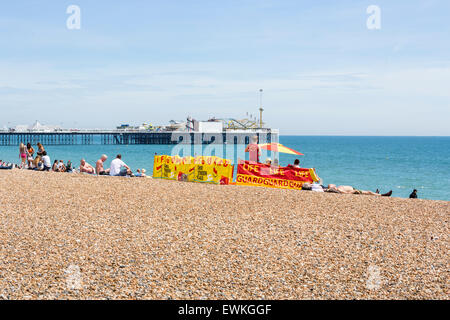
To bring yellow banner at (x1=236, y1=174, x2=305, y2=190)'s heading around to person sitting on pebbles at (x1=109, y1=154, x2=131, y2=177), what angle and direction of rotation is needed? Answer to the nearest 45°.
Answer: approximately 90° to its right

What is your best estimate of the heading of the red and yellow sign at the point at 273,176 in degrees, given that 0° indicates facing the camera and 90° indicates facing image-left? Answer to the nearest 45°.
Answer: approximately 0°

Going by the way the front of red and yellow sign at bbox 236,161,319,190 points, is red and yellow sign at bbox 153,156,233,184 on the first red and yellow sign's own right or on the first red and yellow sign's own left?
on the first red and yellow sign's own right

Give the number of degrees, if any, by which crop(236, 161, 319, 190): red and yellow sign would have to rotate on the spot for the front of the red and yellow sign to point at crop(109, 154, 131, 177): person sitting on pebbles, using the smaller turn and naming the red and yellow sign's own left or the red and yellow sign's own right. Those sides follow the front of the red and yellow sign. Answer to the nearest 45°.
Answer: approximately 90° to the red and yellow sign's own right

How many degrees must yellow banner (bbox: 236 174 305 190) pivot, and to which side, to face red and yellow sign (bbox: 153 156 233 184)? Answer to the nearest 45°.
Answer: approximately 90° to its right

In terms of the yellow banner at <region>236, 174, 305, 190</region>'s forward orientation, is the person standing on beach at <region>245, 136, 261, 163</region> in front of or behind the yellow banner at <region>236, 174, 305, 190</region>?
behind
